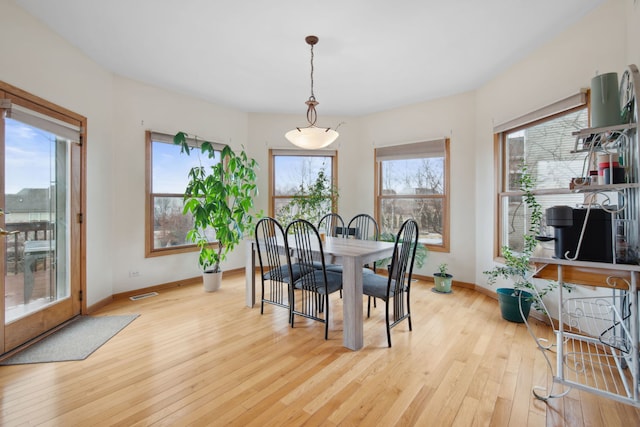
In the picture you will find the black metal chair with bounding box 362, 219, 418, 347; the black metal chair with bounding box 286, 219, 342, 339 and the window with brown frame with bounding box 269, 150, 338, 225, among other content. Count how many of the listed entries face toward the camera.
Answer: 1

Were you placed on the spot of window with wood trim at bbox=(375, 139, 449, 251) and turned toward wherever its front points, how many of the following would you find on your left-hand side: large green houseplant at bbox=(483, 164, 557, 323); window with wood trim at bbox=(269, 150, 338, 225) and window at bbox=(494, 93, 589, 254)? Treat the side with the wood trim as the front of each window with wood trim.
2

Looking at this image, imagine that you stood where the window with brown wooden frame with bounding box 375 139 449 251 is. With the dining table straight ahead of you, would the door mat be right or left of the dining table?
right

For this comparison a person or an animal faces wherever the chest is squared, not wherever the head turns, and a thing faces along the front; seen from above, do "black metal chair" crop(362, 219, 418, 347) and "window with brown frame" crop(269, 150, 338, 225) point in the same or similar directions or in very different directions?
very different directions

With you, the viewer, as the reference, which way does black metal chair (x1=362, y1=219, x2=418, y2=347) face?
facing away from the viewer and to the left of the viewer

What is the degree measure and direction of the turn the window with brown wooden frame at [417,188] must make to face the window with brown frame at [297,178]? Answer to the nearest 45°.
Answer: approximately 45° to its right

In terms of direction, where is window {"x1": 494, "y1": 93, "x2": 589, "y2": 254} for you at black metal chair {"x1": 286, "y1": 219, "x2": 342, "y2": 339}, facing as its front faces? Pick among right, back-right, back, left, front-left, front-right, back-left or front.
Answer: front-right

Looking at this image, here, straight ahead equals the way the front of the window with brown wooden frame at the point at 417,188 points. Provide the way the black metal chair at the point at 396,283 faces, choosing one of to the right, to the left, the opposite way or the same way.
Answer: to the right

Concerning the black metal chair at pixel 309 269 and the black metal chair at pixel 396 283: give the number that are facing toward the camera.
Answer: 0

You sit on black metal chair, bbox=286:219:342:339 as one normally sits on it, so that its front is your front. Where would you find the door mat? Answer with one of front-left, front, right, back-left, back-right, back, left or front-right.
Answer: back-left

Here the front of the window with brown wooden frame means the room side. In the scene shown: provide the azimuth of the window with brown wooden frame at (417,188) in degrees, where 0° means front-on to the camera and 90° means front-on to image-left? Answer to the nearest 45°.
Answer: approximately 45°

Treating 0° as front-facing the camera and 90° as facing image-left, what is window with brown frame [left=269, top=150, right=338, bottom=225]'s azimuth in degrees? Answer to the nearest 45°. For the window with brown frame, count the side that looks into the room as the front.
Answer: approximately 0°
